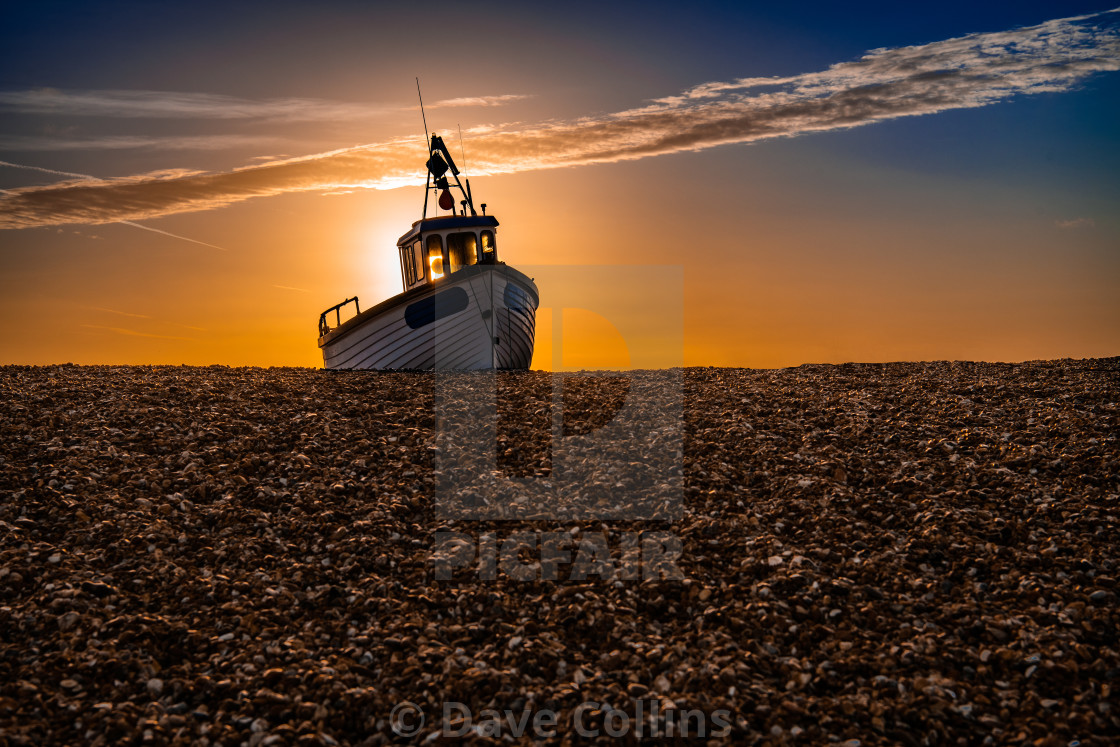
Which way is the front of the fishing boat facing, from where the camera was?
facing the viewer and to the right of the viewer
